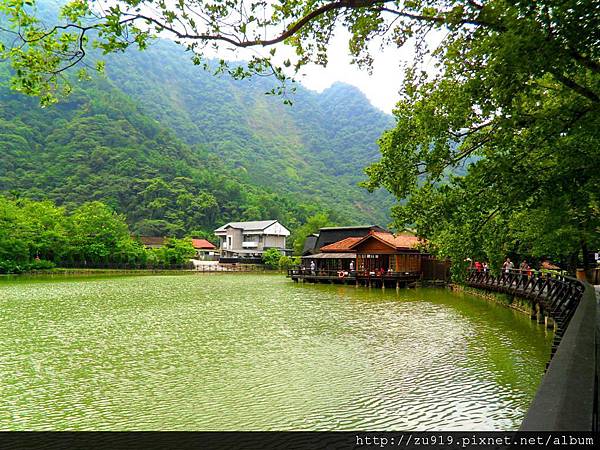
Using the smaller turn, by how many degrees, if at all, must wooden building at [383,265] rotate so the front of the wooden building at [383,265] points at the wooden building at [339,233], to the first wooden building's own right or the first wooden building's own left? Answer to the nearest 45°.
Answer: approximately 135° to the first wooden building's own right

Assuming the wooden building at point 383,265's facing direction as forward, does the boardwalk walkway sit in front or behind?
in front

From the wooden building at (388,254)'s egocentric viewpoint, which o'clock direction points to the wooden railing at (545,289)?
The wooden railing is roughly at 10 o'clock from the wooden building.

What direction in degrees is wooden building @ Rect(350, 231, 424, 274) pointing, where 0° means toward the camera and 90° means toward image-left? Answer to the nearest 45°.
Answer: approximately 45°

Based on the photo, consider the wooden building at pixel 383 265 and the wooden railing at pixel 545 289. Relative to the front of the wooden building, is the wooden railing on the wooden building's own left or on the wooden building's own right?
on the wooden building's own left

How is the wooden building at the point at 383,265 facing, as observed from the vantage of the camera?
facing the viewer and to the left of the viewer

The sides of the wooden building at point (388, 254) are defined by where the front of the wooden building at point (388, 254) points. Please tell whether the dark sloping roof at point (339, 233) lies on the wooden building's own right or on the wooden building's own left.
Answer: on the wooden building's own right

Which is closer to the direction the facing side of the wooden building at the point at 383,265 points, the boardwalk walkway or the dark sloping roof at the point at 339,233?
the boardwalk walkway
